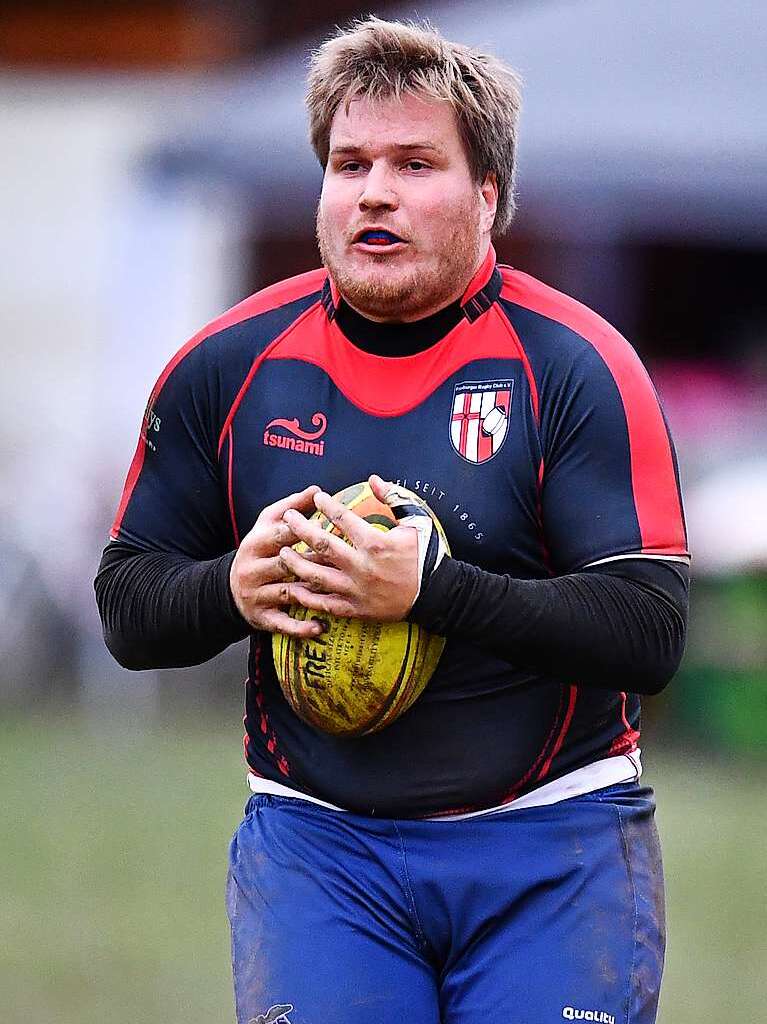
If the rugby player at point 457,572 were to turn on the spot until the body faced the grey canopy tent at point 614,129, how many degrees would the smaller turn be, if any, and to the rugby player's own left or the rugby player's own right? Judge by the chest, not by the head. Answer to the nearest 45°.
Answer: approximately 180°

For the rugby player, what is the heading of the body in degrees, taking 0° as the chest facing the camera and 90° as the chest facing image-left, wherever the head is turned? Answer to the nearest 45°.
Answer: approximately 0°
